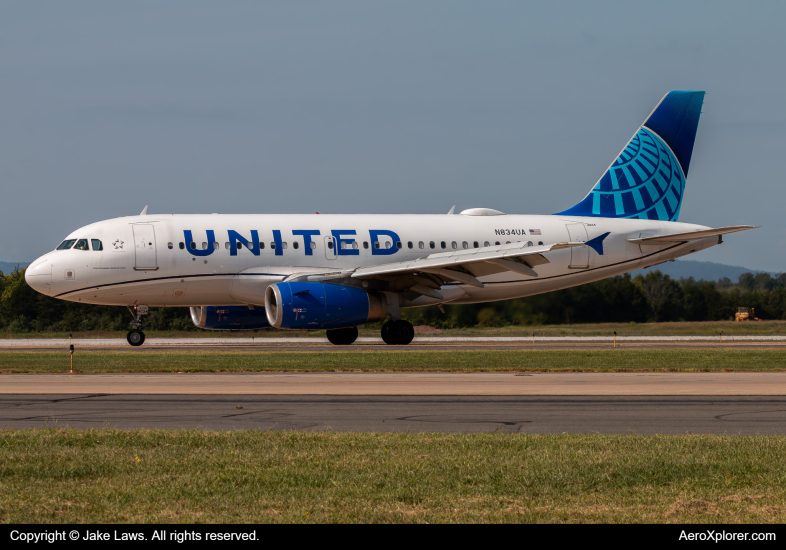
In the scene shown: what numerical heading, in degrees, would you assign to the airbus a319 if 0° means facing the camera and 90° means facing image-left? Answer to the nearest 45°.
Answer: approximately 90°
